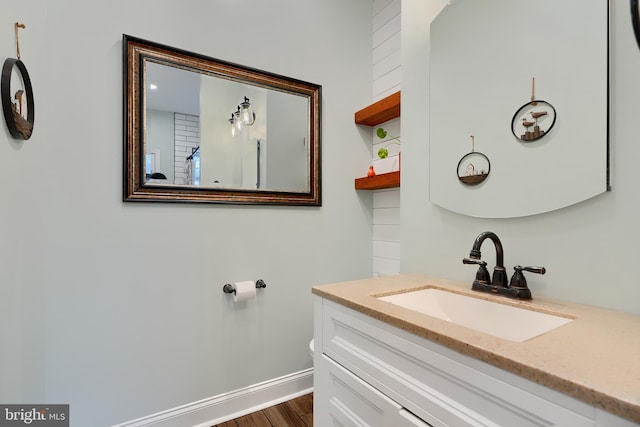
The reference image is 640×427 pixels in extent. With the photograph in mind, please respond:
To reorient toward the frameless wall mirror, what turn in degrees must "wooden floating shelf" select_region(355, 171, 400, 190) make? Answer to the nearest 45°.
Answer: approximately 90° to its left

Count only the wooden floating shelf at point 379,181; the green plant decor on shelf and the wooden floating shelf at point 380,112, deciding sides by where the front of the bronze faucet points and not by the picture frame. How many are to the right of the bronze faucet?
3

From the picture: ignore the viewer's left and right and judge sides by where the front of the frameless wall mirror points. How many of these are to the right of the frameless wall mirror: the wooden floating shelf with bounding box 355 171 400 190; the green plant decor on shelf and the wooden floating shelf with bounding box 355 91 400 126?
3

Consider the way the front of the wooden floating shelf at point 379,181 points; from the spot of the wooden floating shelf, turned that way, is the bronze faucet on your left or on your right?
on your left

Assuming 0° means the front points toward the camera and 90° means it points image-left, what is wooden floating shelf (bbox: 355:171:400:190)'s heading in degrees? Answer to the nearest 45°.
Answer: approximately 45°

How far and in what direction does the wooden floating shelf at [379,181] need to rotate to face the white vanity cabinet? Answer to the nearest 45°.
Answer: approximately 45° to its left
